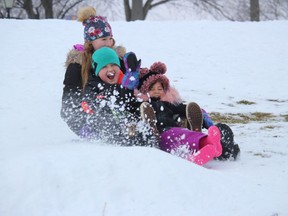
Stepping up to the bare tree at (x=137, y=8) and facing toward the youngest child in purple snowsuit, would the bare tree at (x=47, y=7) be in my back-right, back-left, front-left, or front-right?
back-right

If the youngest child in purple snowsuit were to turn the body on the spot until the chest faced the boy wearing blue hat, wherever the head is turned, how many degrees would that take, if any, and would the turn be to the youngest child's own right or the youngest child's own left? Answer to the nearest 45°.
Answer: approximately 135° to the youngest child's own right

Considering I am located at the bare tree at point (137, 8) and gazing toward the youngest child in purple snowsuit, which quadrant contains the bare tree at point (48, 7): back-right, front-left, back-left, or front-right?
back-right

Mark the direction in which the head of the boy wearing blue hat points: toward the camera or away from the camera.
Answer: toward the camera

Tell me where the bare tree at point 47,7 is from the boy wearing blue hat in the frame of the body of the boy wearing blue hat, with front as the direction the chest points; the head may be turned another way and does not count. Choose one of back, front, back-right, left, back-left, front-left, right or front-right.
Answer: back-left

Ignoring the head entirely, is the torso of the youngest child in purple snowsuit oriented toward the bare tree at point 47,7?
no

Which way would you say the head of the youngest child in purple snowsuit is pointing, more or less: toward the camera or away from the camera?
toward the camera

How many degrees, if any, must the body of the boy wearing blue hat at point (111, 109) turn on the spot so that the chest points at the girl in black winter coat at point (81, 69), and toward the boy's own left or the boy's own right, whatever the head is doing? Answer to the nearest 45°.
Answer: approximately 180°

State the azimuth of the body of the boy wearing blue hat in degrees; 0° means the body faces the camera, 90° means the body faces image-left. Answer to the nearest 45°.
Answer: approximately 315°

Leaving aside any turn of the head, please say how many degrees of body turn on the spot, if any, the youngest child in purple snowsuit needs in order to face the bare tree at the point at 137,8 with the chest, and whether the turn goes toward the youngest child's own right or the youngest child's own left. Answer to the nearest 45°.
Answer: approximately 135° to the youngest child's own left

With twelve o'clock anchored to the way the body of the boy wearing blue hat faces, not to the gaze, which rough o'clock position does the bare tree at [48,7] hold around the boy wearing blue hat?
The bare tree is roughly at 7 o'clock from the boy wearing blue hat.

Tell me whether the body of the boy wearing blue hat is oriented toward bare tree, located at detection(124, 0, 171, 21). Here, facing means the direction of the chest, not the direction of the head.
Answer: no

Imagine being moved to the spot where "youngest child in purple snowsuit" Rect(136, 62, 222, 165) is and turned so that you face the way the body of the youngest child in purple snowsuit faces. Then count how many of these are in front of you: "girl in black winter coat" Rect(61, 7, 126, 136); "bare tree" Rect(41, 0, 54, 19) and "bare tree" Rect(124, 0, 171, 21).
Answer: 0

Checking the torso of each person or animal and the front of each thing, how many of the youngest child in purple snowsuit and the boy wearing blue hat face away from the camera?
0

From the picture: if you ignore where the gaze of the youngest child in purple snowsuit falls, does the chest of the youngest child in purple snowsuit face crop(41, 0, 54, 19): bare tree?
no

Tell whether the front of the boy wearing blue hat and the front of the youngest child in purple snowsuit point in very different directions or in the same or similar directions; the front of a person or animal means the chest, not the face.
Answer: same or similar directions
